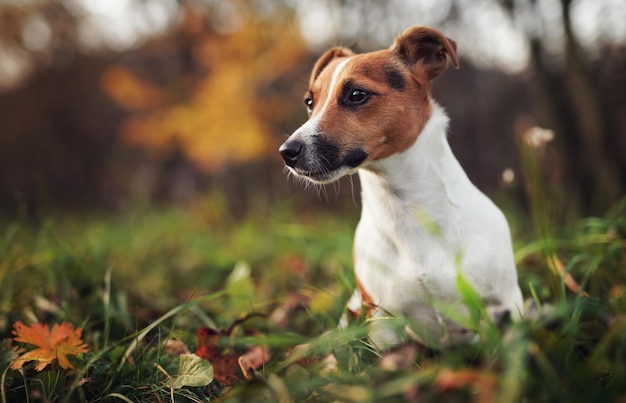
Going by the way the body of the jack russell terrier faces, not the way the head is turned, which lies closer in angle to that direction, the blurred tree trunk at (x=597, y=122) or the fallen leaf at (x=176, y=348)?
the fallen leaf

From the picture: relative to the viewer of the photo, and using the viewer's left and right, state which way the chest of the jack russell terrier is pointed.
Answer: facing the viewer and to the left of the viewer

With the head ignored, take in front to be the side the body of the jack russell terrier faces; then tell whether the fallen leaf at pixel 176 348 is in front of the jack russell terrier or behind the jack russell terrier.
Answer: in front

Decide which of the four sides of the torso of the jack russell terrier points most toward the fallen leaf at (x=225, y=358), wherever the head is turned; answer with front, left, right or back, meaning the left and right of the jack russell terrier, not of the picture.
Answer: front

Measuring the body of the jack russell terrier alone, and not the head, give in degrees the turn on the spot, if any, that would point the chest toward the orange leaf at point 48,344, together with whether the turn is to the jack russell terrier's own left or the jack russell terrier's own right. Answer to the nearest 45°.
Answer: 0° — it already faces it

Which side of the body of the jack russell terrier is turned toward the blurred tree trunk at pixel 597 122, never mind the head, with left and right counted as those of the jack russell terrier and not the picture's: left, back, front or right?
back

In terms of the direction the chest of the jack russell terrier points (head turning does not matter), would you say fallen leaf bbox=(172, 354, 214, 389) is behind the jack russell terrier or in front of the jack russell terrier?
in front

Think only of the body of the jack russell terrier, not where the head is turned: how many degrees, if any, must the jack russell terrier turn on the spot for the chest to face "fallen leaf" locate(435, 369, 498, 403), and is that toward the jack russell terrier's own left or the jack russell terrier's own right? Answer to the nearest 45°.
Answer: approximately 45° to the jack russell terrier's own left
